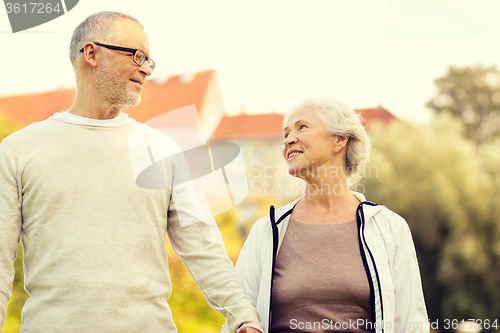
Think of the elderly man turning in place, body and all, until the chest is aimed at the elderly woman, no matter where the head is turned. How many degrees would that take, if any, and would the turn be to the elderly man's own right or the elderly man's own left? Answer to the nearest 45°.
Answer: approximately 90° to the elderly man's own left

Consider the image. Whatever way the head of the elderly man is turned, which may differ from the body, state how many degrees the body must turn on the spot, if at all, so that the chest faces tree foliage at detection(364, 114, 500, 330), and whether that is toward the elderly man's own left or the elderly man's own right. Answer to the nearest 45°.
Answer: approximately 135° to the elderly man's own left

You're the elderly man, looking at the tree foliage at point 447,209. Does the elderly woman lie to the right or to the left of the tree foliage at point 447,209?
right

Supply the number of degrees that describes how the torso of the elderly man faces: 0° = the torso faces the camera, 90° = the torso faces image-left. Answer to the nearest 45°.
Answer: approximately 0°

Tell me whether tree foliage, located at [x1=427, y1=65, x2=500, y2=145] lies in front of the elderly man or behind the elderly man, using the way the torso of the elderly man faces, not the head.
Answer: behind
